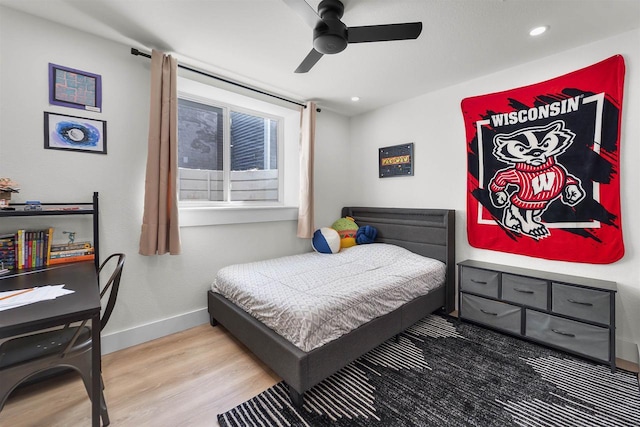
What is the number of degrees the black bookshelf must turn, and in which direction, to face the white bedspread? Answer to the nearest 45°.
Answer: approximately 45° to its left

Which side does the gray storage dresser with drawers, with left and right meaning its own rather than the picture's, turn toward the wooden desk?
front

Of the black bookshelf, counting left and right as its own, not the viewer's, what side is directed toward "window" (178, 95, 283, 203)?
left

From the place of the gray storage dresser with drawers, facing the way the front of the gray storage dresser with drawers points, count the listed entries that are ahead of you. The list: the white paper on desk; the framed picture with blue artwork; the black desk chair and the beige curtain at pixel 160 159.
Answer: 4

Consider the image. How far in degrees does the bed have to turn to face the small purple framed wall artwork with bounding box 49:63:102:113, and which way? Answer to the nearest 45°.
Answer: approximately 45° to its right

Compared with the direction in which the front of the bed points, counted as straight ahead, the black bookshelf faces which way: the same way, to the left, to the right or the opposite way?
to the left

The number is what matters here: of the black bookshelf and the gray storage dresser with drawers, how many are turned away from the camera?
0

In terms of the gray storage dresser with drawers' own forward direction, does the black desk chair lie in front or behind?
in front

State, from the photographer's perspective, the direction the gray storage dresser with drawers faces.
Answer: facing the viewer and to the left of the viewer

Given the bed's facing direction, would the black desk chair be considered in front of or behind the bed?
in front

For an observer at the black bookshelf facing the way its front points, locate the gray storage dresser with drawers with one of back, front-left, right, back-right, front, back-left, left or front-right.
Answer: front-left
